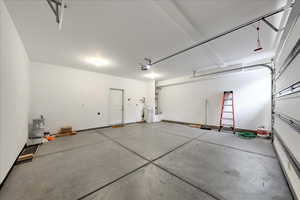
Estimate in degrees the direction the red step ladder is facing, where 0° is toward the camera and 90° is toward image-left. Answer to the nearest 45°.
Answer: approximately 0°

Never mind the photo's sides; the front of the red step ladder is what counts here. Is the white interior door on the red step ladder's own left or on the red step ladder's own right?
on the red step ladder's own right
